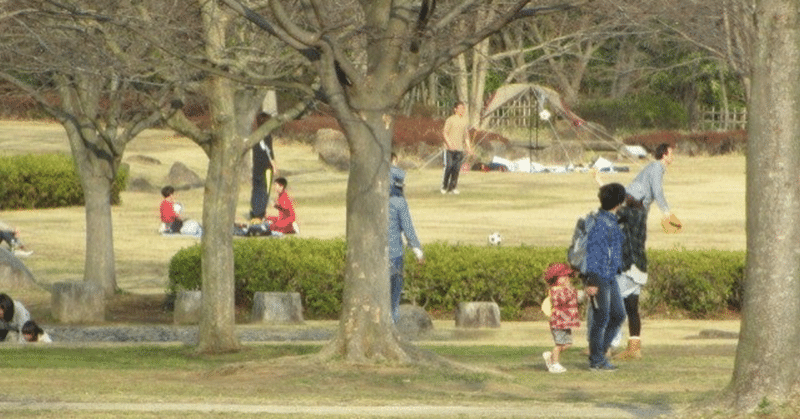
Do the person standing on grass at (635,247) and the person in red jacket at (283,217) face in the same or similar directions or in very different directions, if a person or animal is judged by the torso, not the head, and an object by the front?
very different directions

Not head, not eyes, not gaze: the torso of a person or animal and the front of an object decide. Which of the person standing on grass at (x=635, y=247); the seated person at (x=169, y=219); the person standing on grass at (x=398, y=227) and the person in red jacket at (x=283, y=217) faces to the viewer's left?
the person in red jacket

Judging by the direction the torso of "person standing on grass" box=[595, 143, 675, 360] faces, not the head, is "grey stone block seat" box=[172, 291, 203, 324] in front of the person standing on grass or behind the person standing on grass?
behind

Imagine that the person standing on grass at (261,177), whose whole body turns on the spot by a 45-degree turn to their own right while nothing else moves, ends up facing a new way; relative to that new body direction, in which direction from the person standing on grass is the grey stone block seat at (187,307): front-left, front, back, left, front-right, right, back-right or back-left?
front-right

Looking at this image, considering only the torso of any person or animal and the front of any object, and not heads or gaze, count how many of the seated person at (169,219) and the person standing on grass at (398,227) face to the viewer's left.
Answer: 0

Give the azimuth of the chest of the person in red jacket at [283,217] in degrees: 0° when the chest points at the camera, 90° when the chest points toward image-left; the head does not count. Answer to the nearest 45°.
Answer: approximately 90°
